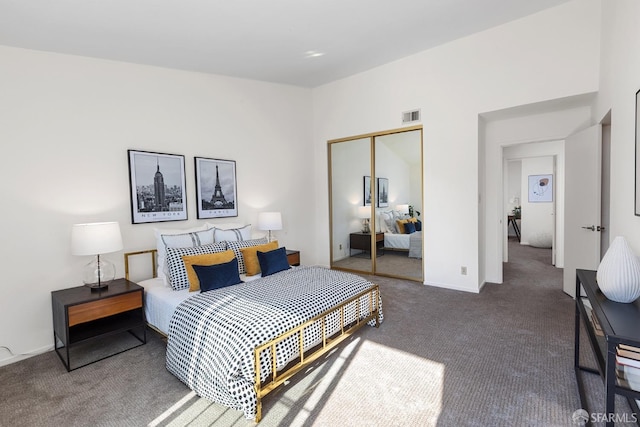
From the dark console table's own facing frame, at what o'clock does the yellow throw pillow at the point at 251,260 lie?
The yellow throw pillow is roughly at 12 o'clock from the dark console table.

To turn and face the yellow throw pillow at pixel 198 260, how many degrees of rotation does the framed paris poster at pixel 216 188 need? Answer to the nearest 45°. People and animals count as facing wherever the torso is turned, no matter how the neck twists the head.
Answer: approximately 45° to its right

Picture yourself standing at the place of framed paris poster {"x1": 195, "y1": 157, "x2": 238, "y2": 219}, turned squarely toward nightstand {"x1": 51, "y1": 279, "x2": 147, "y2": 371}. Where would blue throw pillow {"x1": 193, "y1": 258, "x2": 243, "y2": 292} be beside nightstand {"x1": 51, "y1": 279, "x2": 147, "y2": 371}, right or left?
left

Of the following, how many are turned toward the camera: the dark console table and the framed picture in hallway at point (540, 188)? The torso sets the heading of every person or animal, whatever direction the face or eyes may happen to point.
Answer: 1

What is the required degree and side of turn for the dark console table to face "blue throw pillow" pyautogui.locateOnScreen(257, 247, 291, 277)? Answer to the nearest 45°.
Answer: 0° — it already faces it

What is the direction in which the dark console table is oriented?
to the viewer's left

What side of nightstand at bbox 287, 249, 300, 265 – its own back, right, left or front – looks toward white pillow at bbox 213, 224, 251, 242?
right

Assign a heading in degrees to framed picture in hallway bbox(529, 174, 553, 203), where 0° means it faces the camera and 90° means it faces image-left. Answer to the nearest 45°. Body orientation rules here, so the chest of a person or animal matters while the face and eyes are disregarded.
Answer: approximately 0°

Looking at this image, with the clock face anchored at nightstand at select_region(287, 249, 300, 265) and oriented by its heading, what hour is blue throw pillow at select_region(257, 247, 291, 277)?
The blue throw pillow is roughly at 2 o'clock from the nightstand.

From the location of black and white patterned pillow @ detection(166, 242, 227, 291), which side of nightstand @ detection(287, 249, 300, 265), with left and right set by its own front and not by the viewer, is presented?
right
